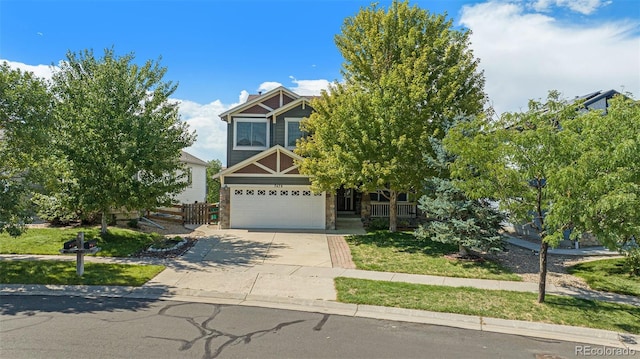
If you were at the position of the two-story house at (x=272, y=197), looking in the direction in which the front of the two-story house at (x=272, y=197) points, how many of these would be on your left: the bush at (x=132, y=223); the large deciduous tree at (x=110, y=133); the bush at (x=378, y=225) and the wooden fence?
1

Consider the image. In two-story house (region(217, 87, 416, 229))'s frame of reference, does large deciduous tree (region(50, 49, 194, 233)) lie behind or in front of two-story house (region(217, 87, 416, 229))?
in front

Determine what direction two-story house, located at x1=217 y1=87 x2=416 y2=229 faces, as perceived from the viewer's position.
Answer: facing the viewer

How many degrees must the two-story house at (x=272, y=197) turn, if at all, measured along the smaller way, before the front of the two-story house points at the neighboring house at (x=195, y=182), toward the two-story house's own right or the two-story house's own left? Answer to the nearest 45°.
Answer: approximately 135° to the two-story house's own right

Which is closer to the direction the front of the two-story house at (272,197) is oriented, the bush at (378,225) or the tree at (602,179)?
the tree

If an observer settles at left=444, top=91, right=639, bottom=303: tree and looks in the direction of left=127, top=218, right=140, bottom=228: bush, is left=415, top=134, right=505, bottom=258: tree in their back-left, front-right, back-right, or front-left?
front-right

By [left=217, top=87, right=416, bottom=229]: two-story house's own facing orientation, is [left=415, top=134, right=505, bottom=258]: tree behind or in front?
in front

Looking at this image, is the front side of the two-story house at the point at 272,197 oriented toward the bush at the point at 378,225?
no

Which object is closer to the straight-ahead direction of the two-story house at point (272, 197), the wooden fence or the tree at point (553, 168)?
the tree

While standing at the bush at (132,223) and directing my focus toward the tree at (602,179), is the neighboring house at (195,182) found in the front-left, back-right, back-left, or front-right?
back-left

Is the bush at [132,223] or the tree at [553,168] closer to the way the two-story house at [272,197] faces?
the tree

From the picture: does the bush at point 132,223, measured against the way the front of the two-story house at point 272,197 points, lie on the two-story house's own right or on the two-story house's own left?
on the two-story house's own right

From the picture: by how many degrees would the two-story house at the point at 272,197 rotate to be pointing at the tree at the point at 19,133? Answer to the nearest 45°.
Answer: approximately 45° to its right

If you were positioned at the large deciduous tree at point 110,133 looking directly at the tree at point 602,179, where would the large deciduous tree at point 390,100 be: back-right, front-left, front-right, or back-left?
front-left

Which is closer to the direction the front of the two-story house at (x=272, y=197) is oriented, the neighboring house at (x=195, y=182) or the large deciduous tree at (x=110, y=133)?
the large deciduous tree

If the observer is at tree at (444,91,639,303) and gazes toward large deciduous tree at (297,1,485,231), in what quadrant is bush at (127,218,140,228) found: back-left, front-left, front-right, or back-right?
front-left

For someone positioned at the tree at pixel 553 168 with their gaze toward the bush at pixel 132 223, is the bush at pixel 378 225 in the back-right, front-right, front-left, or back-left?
front-right
